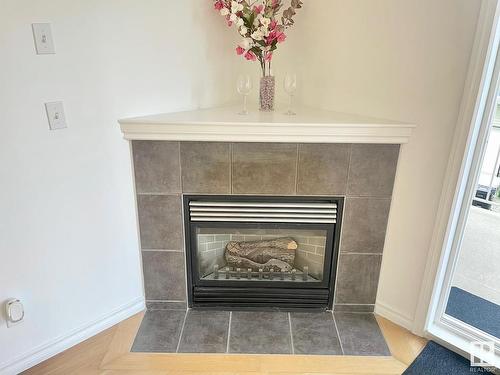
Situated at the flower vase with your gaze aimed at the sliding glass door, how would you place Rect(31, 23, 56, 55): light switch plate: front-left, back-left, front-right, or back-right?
back-right

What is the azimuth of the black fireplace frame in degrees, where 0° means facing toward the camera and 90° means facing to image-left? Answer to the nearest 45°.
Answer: approximately 0°

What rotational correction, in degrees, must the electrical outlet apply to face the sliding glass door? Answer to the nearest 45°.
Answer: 0° — it already faces it

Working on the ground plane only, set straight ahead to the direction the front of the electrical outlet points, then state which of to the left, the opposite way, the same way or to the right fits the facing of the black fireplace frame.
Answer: to the right

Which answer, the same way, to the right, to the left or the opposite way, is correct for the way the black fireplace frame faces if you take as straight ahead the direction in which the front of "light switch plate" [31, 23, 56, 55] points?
to the right
